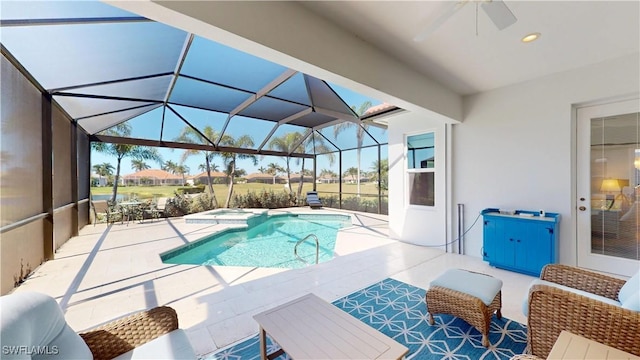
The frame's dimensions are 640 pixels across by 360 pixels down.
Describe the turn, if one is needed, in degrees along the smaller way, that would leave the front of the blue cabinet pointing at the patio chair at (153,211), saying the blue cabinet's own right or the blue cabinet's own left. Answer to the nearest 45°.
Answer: approximately 45° to the blue cabinet's own right

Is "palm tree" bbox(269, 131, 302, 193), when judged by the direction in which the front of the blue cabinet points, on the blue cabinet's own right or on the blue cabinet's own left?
on the blue cabinet's own right

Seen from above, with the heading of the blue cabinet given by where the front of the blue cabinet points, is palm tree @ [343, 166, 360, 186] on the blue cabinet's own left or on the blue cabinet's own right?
on the blue cabinet's own right

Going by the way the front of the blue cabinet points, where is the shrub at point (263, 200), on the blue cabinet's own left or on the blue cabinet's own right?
on the blue cabinet's own right

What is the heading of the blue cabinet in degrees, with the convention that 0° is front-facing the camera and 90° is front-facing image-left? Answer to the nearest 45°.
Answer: approximately 45°
